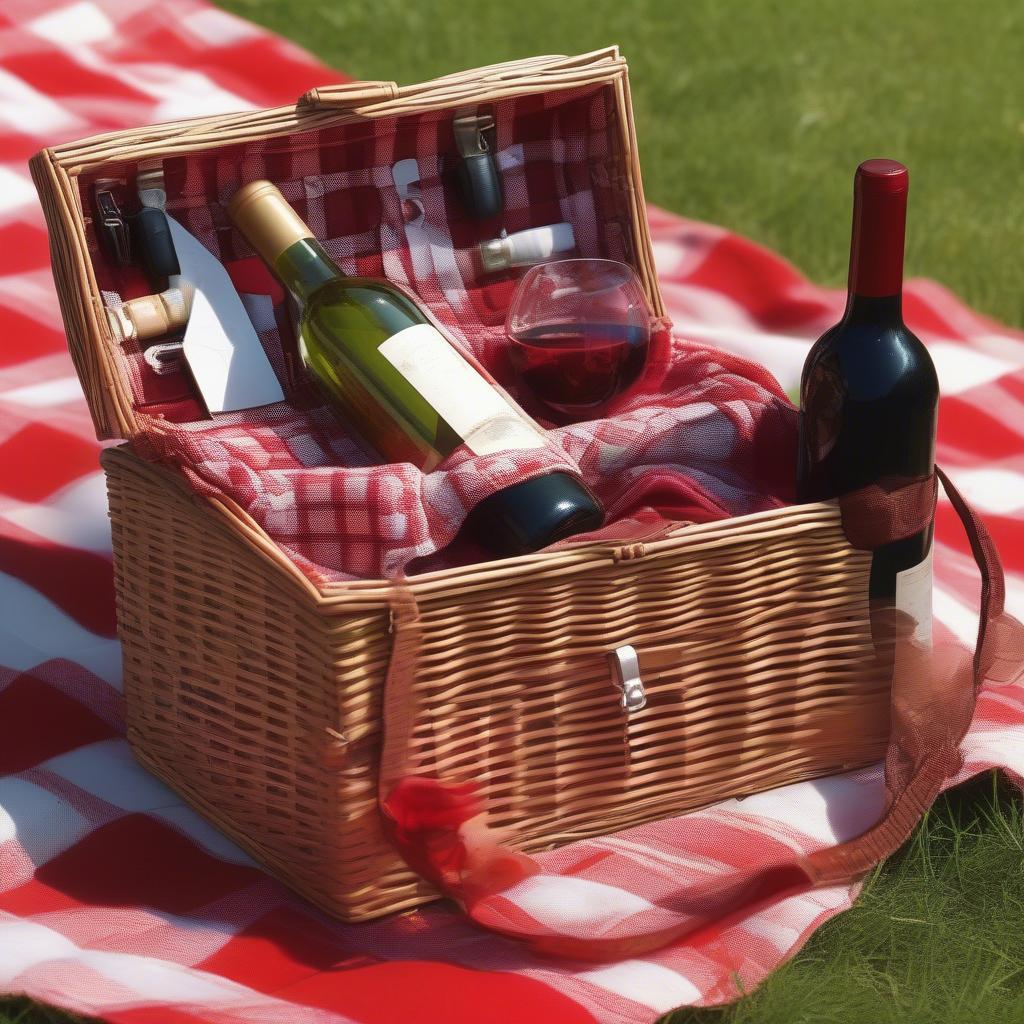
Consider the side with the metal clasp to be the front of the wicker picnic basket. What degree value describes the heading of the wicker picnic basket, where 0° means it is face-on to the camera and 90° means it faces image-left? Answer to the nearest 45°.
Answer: approximately 315°
